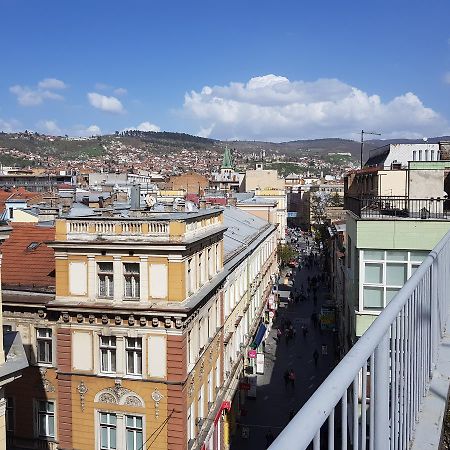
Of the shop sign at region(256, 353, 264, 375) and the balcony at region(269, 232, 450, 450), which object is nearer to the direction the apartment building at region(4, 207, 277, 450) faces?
the balcony

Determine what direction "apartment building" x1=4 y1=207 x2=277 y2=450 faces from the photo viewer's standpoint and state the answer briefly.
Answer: facing the viewer

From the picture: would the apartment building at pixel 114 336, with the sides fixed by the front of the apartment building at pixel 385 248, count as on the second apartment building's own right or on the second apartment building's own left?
on the second apartment building's own right

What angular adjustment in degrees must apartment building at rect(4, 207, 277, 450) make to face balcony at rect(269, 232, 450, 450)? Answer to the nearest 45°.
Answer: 0° — it already faces it

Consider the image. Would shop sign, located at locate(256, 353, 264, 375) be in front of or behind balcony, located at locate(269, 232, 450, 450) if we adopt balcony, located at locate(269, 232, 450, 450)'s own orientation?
in front

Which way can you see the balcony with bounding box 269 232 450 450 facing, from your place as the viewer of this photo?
facing away from the viewer and to the left of the viewer

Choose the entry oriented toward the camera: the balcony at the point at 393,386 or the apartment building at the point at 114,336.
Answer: the apartment building

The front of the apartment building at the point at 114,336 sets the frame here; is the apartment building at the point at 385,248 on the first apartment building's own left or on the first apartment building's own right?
on the first apartment building's own left
